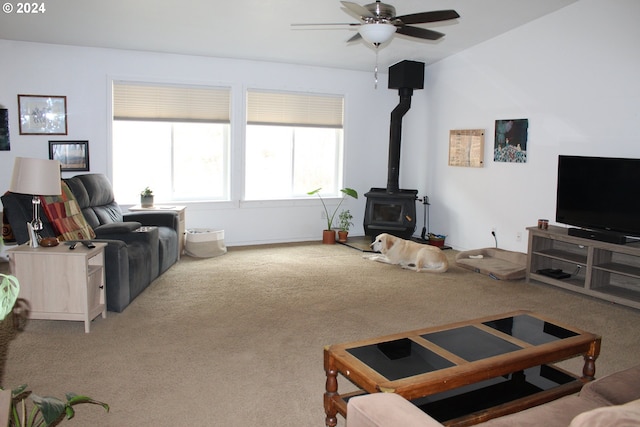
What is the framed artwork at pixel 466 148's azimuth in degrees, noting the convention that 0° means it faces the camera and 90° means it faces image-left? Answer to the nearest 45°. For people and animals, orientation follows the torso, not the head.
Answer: approximately 45°

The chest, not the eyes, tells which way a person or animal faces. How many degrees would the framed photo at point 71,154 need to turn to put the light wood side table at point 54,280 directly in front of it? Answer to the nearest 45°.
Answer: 0° — it already faces it

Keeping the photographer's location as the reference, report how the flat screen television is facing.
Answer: facing the viewer and to the left of the viewer

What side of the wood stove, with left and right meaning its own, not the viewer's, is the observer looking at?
front

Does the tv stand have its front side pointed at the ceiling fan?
yes

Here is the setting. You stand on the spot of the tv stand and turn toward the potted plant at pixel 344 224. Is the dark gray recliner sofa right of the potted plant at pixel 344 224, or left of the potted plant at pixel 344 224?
left

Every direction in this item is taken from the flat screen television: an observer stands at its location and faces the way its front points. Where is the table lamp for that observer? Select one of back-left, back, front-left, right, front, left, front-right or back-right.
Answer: front

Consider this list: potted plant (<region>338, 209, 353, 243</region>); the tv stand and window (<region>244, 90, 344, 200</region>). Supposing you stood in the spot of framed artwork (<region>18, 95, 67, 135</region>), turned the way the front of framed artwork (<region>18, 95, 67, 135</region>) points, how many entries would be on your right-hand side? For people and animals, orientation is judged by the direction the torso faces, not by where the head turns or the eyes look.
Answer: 0

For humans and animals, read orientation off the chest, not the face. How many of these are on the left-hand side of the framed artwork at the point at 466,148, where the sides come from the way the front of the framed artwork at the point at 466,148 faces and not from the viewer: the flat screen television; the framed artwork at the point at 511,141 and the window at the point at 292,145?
2

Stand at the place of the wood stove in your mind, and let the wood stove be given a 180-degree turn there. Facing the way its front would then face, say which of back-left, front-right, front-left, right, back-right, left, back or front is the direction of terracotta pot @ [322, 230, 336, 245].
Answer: left

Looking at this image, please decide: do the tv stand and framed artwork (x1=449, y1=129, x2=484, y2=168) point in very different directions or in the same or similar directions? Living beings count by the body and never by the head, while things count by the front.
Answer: same or similar directions

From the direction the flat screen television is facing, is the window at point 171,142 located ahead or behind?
ahead

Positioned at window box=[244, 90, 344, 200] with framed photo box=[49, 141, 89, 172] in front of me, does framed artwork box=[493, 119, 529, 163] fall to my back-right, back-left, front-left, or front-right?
back-left

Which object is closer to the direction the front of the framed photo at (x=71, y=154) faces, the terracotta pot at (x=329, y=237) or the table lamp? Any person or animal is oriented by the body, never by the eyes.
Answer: the table lamp

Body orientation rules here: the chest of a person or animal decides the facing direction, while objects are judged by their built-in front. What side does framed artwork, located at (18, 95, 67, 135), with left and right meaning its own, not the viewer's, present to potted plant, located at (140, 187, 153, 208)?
left

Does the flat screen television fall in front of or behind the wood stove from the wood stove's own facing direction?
in front

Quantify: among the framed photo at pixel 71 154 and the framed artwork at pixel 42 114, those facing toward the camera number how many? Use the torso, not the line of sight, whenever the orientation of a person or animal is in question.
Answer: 2

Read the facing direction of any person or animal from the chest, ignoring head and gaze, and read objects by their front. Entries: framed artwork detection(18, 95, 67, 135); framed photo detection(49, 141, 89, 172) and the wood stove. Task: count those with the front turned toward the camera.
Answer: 3

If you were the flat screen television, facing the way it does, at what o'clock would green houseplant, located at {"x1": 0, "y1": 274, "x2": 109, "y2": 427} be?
The green houseplant is roughly at 11 o'clock from the flat screen television.
